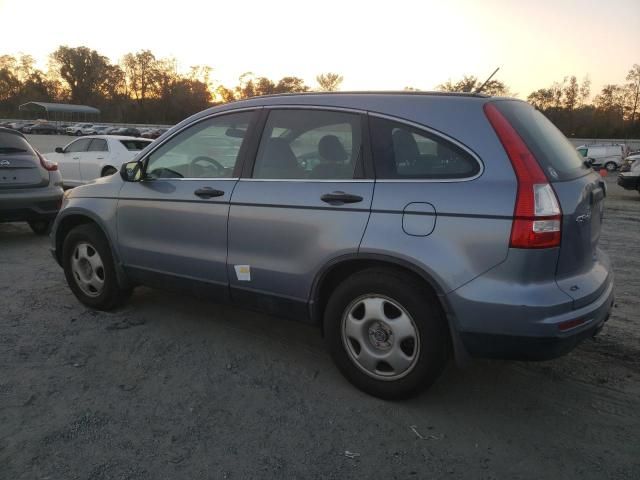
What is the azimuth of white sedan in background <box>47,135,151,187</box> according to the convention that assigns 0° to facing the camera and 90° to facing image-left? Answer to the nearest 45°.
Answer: approximately 135°

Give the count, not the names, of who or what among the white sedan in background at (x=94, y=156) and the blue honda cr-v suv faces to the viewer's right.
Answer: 0

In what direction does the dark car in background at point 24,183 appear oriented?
away from the camera

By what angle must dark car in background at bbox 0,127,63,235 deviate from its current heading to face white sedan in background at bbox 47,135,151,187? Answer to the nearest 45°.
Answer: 0° — it already faces it

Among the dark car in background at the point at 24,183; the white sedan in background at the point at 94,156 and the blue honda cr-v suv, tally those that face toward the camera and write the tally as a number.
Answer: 0

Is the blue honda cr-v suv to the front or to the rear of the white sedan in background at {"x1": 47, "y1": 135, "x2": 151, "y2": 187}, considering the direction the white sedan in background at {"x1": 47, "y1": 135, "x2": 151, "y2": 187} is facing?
to the rear

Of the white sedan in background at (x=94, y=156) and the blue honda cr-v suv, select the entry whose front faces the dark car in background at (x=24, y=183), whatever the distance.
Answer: the blue honda cr-v suv

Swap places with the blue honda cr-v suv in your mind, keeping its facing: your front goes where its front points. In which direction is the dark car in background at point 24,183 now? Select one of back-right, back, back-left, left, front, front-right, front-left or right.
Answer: front

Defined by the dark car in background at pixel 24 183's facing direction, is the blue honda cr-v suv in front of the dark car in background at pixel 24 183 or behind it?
behind

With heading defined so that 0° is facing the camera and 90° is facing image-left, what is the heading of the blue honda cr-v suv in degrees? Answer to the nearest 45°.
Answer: approximately 135°

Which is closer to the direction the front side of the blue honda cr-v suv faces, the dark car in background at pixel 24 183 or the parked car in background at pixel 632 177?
the dark car in background

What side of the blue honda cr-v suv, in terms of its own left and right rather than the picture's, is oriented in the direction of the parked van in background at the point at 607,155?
right

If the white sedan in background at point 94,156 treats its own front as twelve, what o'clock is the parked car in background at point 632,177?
The parked car in background is roughly at 5 o'clock from the white sedan in background.

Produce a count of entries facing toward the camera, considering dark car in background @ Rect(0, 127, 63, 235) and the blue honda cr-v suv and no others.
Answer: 0

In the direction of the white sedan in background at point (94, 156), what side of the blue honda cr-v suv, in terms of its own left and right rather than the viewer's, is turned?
front

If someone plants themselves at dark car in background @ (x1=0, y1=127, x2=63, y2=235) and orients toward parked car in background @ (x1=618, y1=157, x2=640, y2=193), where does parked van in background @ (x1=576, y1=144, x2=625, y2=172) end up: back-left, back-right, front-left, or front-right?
front-left
